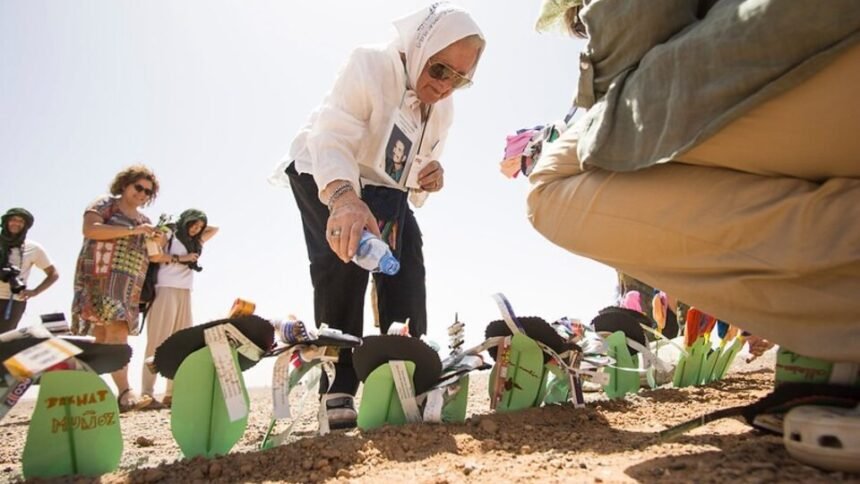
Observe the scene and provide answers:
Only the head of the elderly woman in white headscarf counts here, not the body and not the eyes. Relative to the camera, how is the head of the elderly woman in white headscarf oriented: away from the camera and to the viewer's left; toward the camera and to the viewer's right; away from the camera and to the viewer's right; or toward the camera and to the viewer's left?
toward the camera and to the viewer's right

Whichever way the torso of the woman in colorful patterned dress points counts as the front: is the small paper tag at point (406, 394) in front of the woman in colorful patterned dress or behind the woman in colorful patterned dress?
in front

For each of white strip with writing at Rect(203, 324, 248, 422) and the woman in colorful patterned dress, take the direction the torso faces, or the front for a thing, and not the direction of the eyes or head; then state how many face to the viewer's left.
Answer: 0

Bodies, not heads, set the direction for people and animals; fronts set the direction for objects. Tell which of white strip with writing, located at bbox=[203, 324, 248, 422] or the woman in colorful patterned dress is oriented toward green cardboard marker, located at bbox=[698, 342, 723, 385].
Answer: the woman in colorful patterned dress

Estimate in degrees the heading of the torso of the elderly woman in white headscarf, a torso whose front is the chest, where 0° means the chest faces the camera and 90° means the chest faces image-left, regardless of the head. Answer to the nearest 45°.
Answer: approximately 315°

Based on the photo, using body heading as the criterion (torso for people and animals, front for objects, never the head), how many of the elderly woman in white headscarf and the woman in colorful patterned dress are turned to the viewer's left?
0
